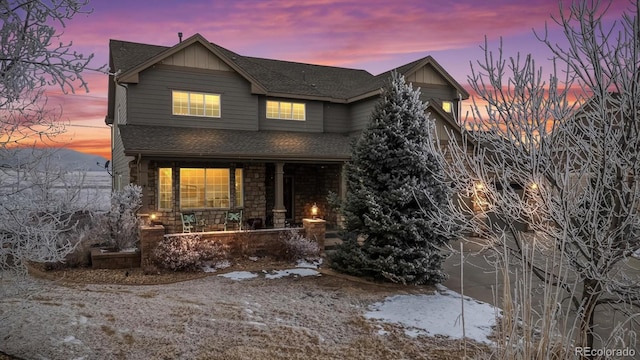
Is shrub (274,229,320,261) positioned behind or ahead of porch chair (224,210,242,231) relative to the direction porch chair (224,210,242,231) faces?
ahead

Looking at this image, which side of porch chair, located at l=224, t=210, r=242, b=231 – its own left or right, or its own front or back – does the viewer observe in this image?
front

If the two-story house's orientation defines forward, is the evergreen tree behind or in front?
in front

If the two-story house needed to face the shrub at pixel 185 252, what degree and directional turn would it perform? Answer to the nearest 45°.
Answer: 0° — it already faces it

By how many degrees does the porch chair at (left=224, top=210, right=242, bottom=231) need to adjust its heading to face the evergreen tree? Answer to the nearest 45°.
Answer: approximately 45° to its left

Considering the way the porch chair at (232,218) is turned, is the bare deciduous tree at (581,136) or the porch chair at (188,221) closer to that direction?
the bare deciduous tree

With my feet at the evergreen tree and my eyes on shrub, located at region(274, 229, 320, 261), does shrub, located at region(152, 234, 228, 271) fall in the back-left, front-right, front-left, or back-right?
front-left

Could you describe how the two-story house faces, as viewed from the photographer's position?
facing the viewer

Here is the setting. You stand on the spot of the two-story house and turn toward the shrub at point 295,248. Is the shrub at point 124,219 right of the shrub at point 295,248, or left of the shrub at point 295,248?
right

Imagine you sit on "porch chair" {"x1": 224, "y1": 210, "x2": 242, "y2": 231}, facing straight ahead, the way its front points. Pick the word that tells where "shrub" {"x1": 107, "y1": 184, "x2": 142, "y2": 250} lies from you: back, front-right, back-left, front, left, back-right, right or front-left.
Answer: front-right
